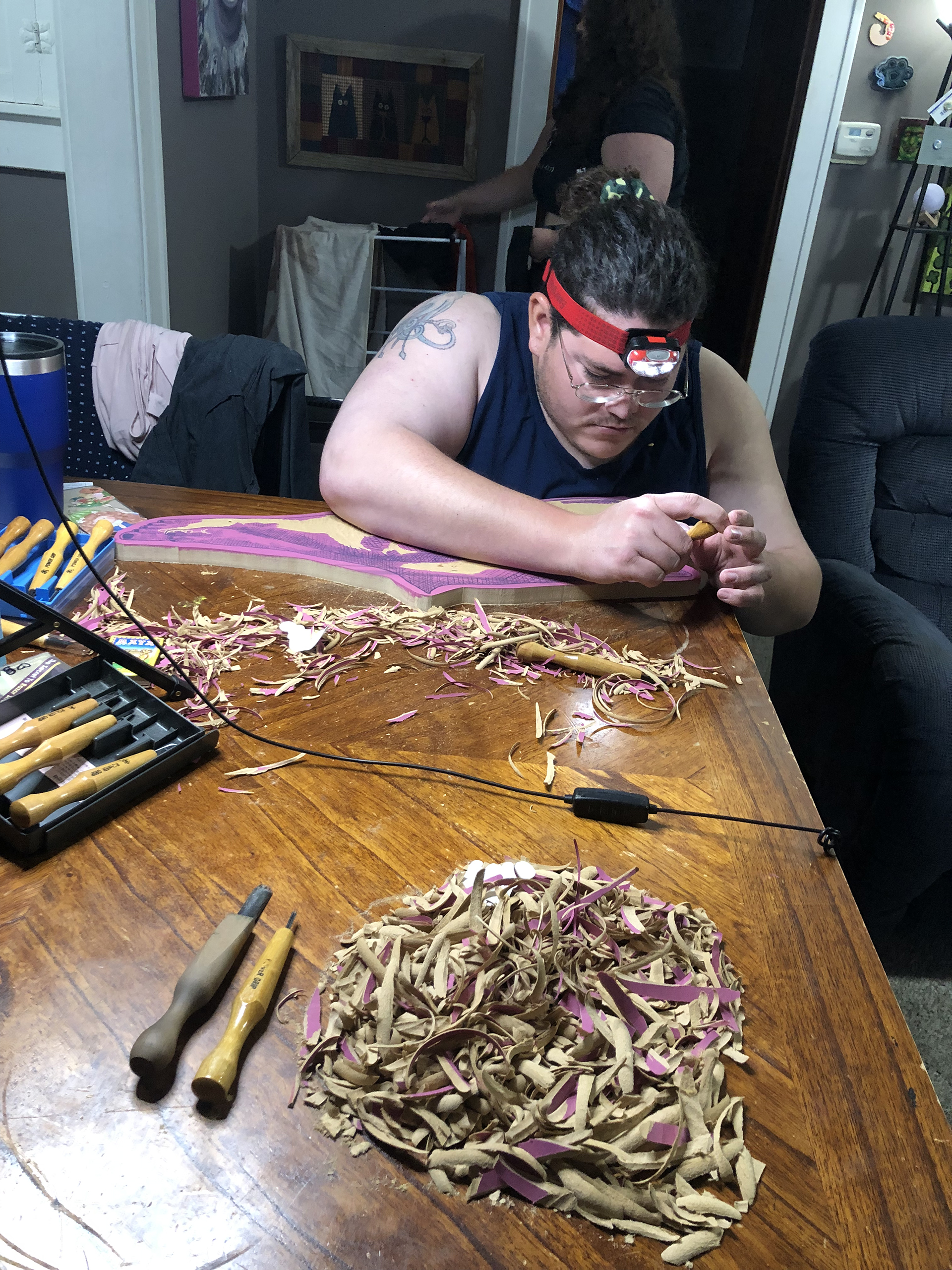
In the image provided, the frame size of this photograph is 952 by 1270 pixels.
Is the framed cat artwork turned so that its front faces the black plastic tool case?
yes

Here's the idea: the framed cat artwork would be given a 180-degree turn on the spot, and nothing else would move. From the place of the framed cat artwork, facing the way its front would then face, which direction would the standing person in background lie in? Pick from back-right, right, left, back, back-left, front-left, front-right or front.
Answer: right

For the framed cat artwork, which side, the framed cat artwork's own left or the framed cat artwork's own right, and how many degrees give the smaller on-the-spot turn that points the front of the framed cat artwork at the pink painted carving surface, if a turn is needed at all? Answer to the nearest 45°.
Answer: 0° — it already faces it

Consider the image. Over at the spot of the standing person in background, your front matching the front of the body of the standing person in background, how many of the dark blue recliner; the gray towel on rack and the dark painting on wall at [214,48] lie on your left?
1

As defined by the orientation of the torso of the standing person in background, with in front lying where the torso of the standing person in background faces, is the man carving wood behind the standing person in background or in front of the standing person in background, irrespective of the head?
in front

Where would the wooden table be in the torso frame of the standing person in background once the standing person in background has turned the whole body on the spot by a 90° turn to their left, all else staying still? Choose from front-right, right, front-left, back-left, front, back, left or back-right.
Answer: front-right

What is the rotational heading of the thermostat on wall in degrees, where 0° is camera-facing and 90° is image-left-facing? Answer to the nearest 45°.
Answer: approximately 0°

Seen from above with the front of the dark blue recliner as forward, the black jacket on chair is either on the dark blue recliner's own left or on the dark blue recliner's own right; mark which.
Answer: on the dark blue recliner's own right

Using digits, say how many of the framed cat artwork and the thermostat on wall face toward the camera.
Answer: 2

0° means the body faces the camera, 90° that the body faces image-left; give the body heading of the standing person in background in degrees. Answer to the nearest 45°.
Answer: approximately 45°
